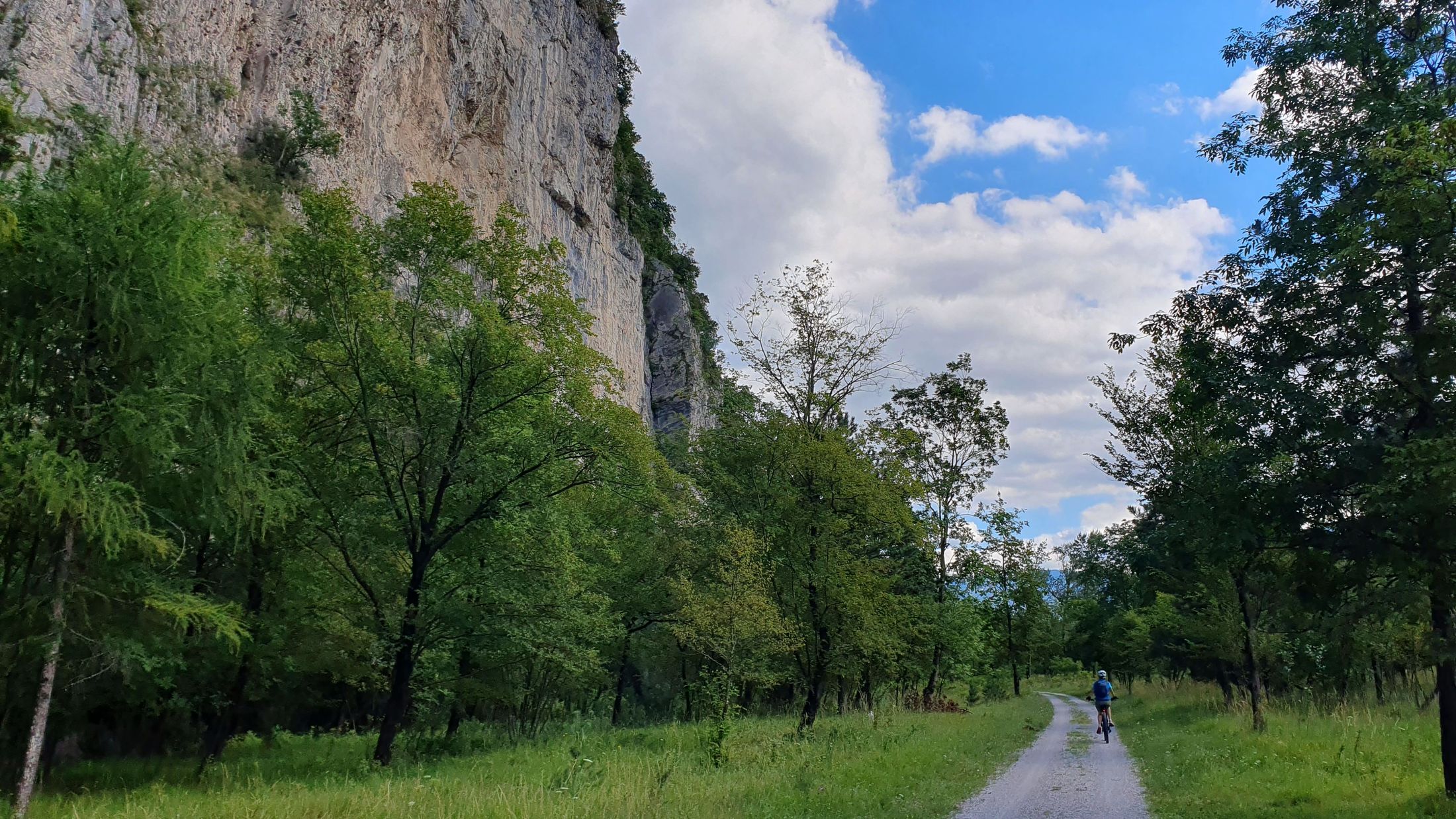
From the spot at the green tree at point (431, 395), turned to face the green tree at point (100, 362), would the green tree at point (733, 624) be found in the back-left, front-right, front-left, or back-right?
back-left

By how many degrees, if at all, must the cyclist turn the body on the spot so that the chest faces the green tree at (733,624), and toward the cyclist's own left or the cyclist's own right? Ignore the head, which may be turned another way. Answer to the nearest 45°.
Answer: approximately 135° to the cyclist's own left

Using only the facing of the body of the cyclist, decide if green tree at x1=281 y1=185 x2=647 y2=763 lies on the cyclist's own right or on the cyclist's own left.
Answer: on the cyclist's own left

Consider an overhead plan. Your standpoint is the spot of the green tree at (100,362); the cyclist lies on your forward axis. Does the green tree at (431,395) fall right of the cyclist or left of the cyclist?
left

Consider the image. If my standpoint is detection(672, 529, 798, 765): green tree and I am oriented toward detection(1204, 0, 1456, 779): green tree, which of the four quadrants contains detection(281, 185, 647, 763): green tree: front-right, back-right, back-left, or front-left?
back-right

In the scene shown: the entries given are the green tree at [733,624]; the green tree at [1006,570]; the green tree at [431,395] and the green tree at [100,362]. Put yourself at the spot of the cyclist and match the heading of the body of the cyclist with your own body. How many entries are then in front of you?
1

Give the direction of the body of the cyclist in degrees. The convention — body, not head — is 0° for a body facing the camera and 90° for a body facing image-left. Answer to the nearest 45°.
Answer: approximately 180°
